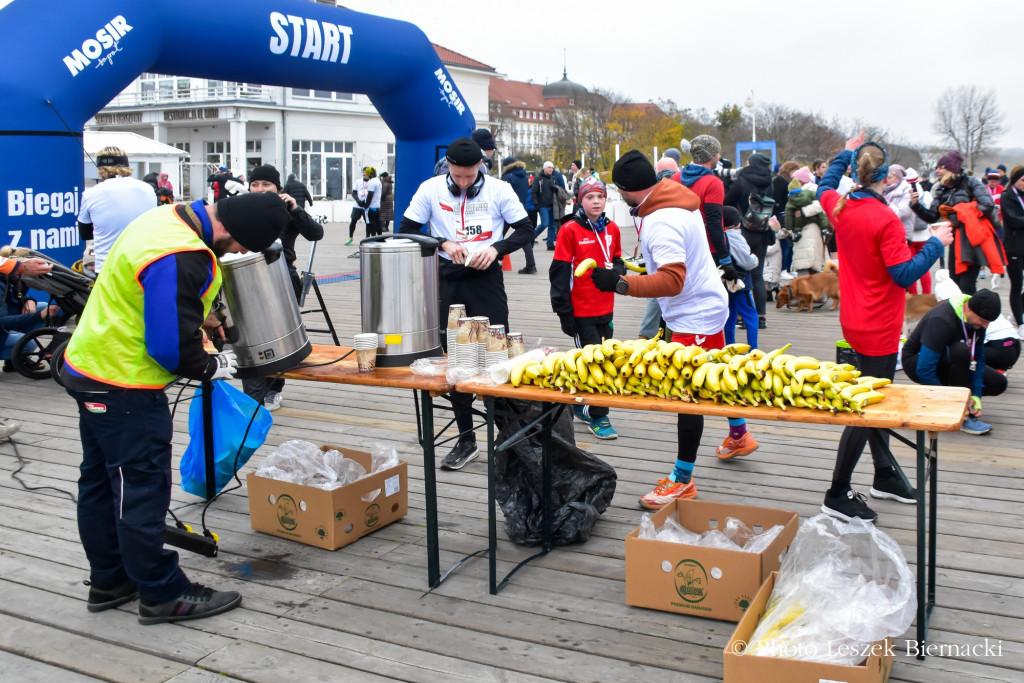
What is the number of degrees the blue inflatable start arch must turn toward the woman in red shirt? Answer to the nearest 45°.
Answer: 0° — it already faces them

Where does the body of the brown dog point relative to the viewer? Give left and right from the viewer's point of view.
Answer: facing to the left of the viewer

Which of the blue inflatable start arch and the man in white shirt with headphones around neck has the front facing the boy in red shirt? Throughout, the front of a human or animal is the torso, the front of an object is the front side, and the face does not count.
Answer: the blue inflatable start arch

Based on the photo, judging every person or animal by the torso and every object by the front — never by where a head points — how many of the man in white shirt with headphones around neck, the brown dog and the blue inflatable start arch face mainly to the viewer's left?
1

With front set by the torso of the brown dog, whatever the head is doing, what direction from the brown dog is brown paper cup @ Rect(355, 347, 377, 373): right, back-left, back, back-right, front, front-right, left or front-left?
left

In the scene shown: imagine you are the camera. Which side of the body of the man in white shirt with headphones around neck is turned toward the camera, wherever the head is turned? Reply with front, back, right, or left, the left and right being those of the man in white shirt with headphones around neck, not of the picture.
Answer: front

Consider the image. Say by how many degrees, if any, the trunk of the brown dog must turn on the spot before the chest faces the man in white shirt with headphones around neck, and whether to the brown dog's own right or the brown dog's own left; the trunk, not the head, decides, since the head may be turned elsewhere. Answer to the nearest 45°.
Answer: approximately 90° to the brown dog's own left

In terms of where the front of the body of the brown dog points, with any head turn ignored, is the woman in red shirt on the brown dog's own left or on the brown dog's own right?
on the brown dog's own left

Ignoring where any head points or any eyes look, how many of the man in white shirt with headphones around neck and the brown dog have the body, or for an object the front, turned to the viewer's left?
1

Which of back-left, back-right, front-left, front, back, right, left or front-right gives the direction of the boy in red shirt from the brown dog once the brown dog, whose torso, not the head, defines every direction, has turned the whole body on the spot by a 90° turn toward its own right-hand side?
back

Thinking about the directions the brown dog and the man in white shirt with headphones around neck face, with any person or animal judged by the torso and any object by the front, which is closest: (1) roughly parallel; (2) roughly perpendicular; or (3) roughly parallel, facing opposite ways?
roughly perpendicular
